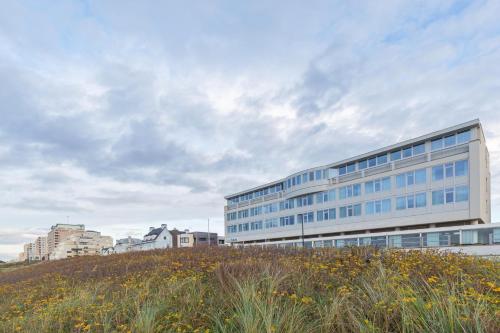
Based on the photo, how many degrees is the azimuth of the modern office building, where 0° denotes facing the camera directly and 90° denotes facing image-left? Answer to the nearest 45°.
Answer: approximately 45°
